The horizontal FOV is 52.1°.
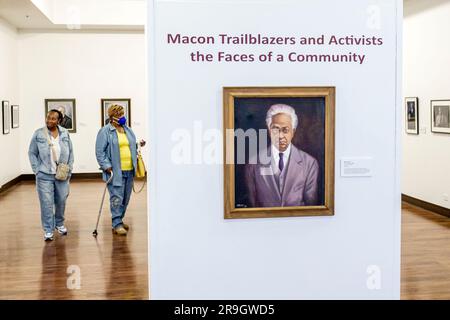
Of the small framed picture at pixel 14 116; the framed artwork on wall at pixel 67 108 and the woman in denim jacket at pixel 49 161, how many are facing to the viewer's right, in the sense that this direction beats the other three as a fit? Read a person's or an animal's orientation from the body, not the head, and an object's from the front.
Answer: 1

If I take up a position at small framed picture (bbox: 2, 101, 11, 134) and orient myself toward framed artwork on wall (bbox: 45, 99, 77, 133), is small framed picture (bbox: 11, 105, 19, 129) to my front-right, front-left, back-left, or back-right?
front-left

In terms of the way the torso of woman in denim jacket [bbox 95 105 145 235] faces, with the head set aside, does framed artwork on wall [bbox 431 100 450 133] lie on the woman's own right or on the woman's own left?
on the woman's own left

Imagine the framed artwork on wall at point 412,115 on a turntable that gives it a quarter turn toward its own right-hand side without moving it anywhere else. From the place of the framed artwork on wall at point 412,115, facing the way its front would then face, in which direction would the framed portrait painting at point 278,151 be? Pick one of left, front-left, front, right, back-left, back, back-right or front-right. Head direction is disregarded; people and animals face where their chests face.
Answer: back-left

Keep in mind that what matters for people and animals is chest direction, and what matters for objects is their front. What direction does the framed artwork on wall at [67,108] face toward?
toward the camera

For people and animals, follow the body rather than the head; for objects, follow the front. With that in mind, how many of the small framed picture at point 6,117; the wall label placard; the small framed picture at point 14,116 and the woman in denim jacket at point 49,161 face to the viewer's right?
2

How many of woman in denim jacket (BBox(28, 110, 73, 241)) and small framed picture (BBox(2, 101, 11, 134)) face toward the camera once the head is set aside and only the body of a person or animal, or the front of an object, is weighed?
1

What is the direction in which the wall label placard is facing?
toward the camera

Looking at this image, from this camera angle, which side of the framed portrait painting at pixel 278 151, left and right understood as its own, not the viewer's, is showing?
front

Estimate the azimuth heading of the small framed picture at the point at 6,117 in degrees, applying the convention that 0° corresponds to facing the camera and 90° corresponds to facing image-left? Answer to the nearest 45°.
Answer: approximately 270°
